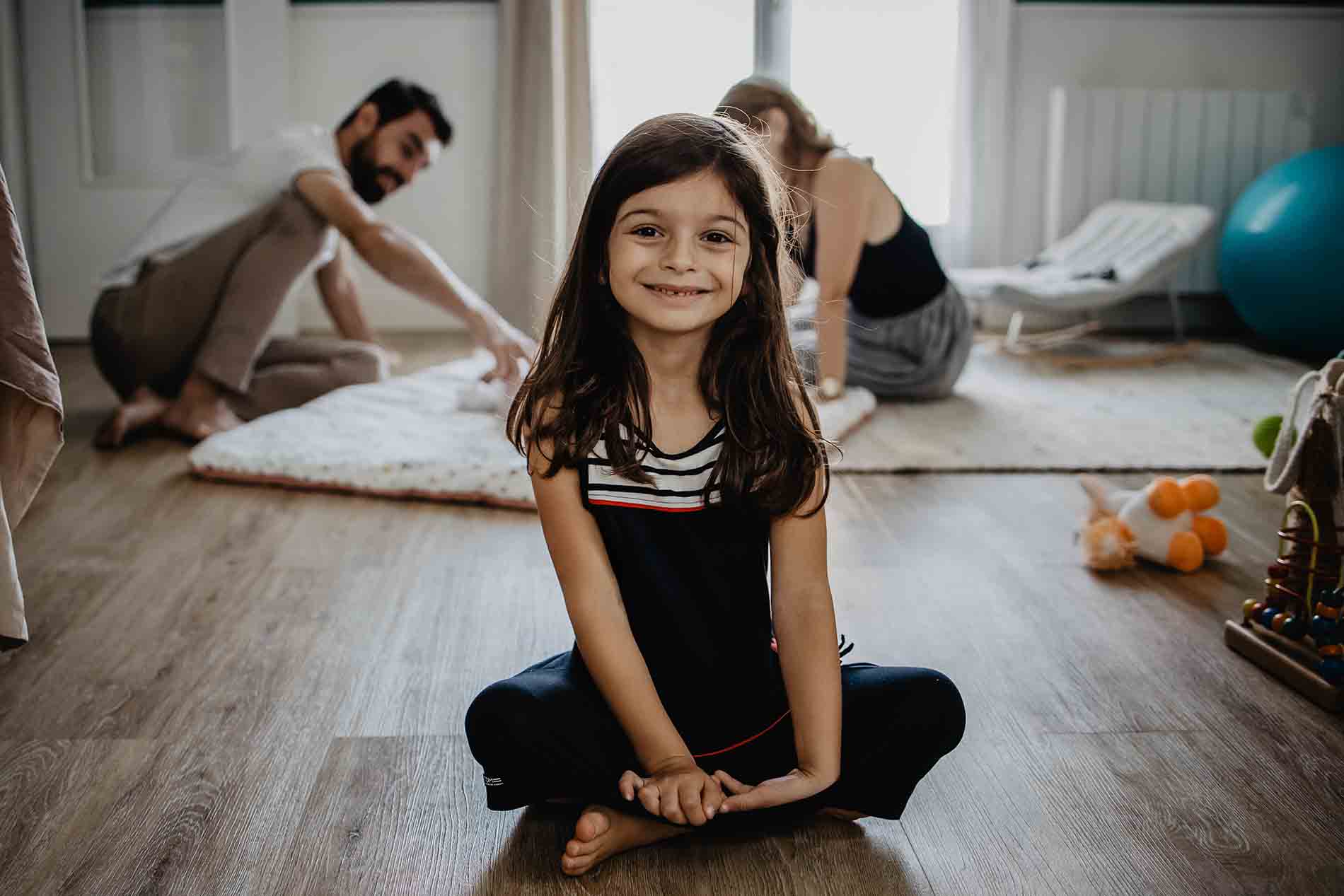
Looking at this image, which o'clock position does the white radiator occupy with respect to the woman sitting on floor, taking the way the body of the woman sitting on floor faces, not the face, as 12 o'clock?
The white radiator is roughly at 4 o'clock from the woman sitting on floor.

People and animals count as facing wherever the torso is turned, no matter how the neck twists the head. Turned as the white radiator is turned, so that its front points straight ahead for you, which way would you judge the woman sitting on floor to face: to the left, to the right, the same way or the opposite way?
to the right

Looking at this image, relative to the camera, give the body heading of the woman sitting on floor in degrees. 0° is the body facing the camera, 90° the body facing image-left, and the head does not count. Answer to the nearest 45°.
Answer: approximately 90°

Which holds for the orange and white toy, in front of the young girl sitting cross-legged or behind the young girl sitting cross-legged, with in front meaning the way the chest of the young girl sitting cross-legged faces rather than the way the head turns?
behind

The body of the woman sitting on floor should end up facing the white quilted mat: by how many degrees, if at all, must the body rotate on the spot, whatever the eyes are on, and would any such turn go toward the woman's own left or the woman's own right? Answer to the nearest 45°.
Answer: approximately 45° to the woman's own left

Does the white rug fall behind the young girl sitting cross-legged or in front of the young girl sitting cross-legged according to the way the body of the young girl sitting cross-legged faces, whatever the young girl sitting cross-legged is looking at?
behind

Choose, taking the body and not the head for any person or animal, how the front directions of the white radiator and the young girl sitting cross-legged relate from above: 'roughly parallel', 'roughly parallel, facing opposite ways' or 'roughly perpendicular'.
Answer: roughly parallel

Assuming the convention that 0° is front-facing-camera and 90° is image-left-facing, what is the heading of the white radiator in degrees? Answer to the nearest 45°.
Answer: approximately 0°

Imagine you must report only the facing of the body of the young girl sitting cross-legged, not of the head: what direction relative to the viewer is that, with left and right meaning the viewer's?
facing the viewer

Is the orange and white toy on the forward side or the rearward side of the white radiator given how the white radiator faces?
on the forward side

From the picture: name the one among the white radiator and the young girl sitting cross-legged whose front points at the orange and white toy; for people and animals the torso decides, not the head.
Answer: the white radiator

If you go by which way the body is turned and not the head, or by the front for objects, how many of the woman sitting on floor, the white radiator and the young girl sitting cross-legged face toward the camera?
2

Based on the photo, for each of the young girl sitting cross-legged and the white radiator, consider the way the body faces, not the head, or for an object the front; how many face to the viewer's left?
0

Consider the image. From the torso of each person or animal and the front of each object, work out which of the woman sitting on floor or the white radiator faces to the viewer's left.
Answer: the woman sitting on floor

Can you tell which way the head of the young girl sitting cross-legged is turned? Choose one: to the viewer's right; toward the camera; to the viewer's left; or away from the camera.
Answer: toward the camera
